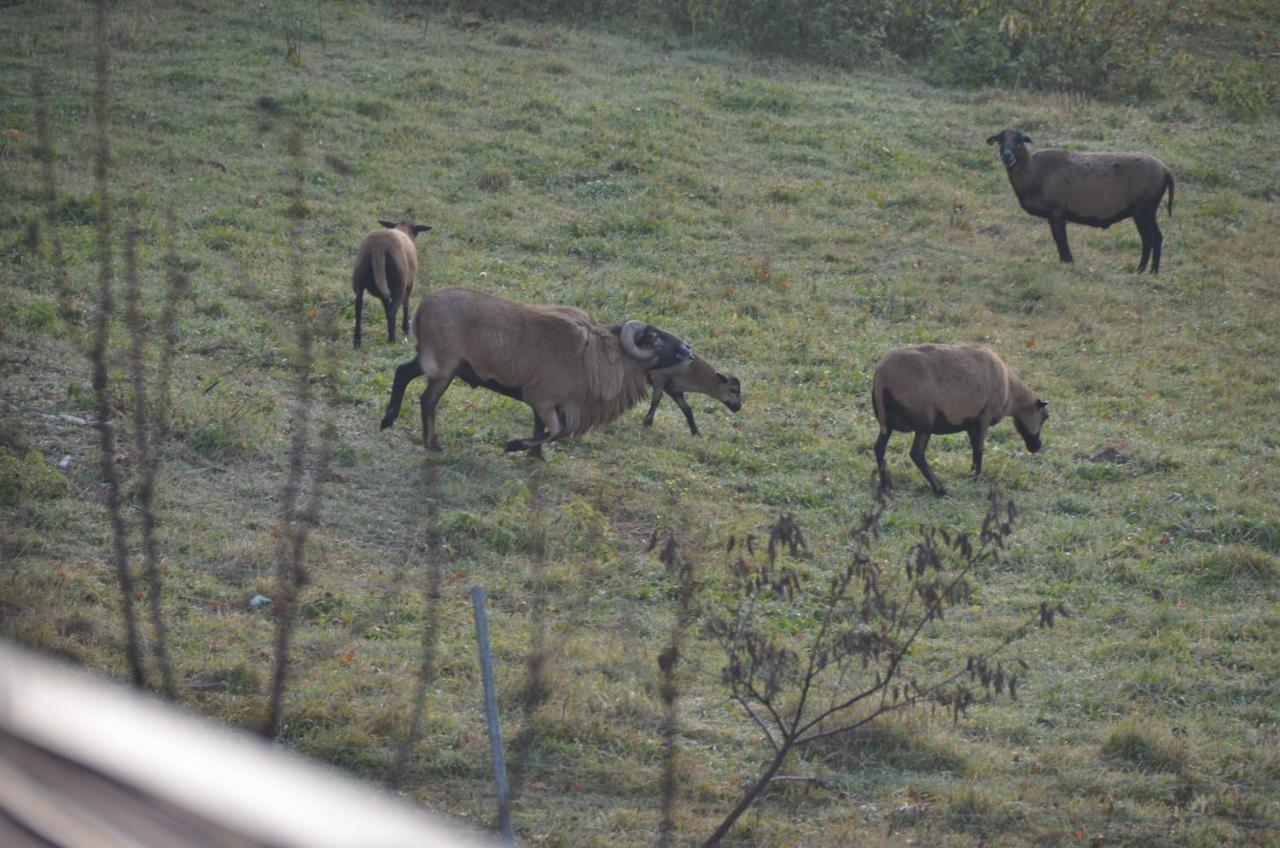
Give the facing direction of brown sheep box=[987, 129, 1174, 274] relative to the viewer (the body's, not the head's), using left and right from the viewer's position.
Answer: facing to the left of the viewer

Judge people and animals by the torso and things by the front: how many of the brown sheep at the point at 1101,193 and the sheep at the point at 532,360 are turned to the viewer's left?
1

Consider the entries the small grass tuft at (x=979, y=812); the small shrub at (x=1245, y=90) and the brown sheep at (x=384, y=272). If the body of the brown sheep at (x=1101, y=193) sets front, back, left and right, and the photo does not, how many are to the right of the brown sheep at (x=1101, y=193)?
1

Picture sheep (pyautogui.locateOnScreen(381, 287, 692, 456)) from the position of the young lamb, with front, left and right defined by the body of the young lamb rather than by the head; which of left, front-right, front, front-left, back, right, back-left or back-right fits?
back-right

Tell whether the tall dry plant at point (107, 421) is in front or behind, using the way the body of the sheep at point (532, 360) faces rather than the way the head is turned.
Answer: behind

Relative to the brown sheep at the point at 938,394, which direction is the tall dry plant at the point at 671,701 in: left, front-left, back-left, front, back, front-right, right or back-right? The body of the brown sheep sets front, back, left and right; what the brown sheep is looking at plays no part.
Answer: right

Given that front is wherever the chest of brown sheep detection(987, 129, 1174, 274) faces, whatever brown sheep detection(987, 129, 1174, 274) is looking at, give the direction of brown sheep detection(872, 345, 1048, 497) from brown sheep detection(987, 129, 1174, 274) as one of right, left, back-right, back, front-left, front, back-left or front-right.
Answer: left

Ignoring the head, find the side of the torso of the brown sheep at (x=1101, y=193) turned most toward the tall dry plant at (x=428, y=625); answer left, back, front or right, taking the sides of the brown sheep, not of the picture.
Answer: left

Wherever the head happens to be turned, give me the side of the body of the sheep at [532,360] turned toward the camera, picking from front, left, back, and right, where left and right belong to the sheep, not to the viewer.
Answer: right

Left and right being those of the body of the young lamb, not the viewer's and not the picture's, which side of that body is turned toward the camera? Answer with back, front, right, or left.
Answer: right

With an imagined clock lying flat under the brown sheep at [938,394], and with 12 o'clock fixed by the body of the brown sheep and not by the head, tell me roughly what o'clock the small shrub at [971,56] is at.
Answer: The small shrub is roughly at 9 o'clock from the brown sheep.

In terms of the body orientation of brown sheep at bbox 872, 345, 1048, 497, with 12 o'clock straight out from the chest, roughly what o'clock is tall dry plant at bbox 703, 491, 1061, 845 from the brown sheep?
The tall dry plant is roughly at 3 o'clock from the brown sheep.

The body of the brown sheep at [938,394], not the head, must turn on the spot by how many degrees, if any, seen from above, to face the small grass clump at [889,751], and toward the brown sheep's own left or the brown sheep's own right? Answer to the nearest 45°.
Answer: approximately 90° to the brown sheep's own right
